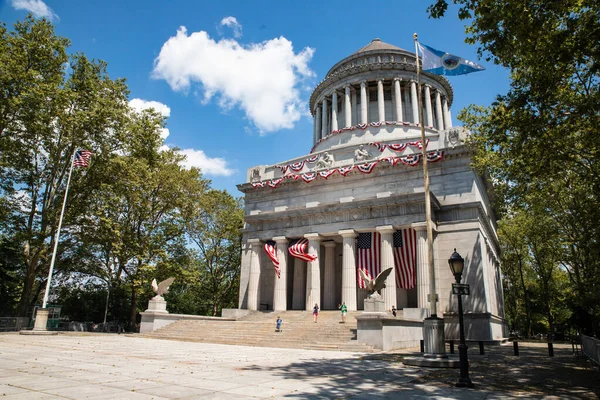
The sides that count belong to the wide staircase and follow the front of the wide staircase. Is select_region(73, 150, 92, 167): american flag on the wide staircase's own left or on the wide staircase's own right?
on the wide staircase's own right

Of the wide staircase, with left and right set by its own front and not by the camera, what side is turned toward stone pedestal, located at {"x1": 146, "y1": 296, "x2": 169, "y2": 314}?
right

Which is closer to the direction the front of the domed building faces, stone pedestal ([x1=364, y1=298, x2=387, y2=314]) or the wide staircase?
the wide staircase

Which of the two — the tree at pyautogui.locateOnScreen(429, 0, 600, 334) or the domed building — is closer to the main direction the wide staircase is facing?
the tree

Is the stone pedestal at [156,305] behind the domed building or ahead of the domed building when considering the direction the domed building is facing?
ahead

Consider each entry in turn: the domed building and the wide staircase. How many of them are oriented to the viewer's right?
0

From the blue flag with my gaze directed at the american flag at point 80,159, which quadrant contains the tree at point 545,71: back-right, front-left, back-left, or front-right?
back-left

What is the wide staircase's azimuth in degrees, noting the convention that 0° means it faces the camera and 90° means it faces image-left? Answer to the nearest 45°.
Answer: approximately 45°

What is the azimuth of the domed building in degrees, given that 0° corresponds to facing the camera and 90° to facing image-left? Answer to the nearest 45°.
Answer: approximately 45°

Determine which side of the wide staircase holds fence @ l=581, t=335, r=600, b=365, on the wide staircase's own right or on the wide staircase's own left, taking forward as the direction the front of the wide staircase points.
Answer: on the wide staircase's own left

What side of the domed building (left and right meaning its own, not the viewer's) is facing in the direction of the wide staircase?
front
